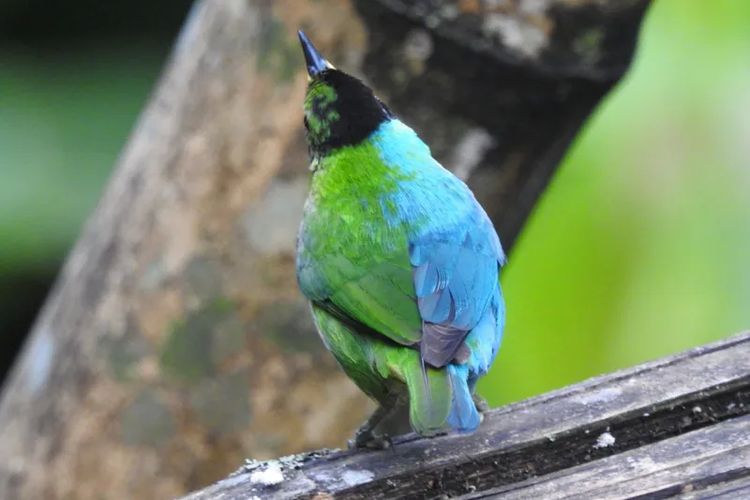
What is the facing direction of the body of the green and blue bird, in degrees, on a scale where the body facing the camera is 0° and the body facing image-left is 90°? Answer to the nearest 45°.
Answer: approximately 135°
